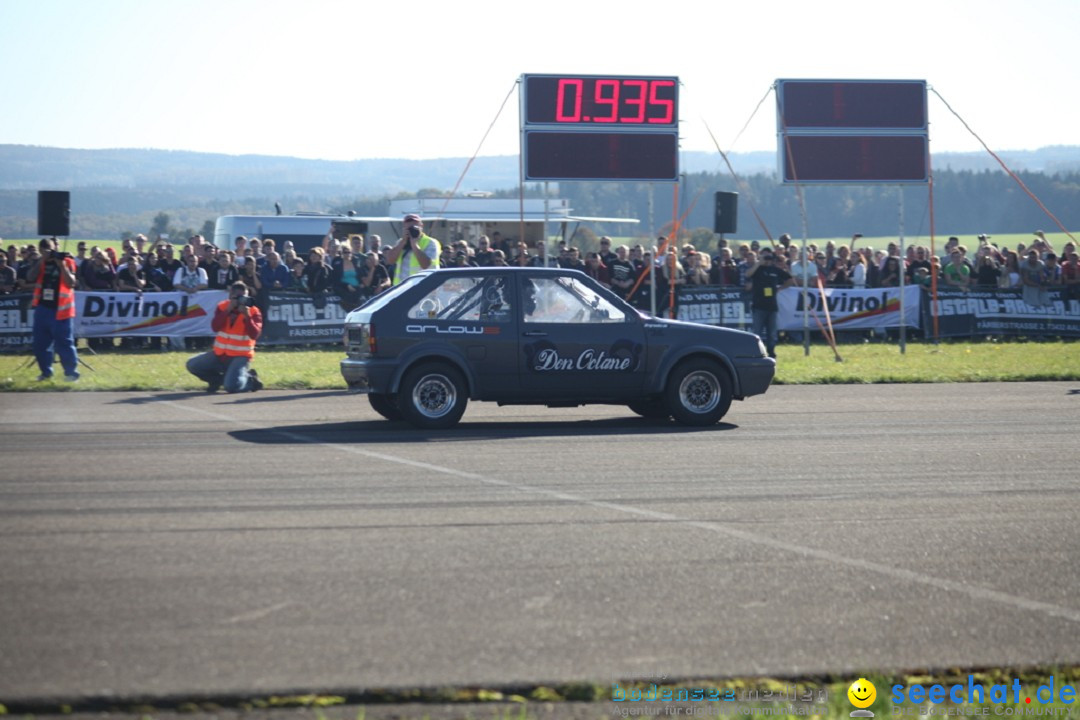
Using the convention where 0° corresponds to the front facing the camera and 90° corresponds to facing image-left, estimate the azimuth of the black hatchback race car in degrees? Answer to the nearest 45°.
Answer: approximately 270°

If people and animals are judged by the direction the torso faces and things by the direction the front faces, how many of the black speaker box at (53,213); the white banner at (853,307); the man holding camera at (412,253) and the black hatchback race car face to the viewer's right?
1

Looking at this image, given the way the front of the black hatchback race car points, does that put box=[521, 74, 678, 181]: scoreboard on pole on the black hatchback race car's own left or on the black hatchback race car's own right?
on the black hatchback race car's own left

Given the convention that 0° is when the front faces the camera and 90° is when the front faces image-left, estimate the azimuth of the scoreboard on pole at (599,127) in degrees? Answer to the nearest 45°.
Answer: approximately 0°

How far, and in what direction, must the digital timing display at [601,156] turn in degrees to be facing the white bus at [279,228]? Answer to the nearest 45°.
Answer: approximately 135° to its right

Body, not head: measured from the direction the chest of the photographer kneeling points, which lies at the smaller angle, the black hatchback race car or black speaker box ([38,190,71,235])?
the black hatchback race car

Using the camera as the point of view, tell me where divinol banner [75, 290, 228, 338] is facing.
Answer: facing the viewer

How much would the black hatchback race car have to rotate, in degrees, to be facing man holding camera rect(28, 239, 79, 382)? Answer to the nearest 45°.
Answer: approximately 135° to its left

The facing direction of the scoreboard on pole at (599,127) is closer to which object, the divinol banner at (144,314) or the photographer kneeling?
the photographer kneeling

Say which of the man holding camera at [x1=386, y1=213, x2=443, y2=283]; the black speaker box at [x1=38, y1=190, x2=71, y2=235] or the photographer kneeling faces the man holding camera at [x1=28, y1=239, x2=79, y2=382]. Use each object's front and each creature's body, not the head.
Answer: the black speaker box

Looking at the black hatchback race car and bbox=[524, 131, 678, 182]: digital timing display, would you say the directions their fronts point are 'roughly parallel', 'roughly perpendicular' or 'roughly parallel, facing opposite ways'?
roughly perpendicular

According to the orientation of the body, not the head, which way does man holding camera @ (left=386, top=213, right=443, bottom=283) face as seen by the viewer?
toward the camera

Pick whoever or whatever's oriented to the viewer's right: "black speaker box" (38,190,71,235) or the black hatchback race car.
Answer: the black hatchback race car

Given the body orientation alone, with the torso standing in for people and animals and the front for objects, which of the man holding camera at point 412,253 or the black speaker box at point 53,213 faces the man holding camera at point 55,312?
the black speaker box
